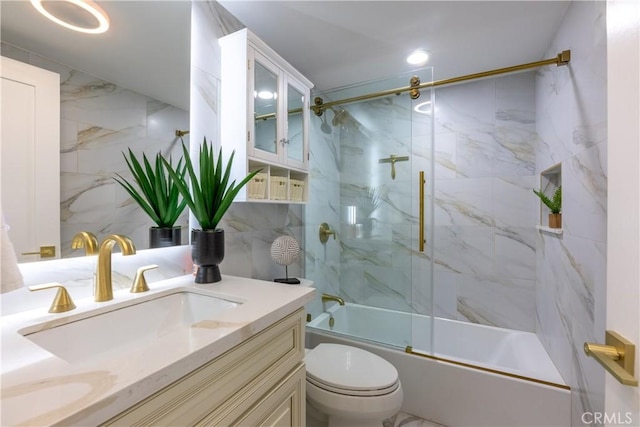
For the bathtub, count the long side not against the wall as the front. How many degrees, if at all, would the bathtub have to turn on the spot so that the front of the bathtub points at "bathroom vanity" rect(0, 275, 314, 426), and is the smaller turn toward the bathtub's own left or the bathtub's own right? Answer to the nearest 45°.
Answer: approximately 45° to the bathtub's own right

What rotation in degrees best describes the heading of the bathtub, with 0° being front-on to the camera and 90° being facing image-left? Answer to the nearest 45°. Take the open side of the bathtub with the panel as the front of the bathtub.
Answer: approximately 0°

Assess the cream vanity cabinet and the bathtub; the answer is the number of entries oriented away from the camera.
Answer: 0

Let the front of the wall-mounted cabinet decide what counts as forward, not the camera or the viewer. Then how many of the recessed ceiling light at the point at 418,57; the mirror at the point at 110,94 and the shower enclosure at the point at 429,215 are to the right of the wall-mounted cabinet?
1

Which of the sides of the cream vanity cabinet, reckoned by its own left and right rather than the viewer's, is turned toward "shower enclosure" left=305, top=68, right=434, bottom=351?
left

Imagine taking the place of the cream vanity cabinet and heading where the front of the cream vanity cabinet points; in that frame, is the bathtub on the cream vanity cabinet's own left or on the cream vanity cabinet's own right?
on the cream vanity cabinet's own left

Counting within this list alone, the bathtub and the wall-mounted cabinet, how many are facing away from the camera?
0

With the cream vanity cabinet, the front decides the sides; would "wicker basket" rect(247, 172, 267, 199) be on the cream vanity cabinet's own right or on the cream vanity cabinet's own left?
on the cream vanity cabinet's own left

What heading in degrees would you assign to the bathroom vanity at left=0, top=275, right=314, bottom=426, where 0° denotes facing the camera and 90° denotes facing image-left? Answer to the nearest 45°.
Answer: approximately 315°

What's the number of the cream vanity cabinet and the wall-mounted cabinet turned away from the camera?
0
